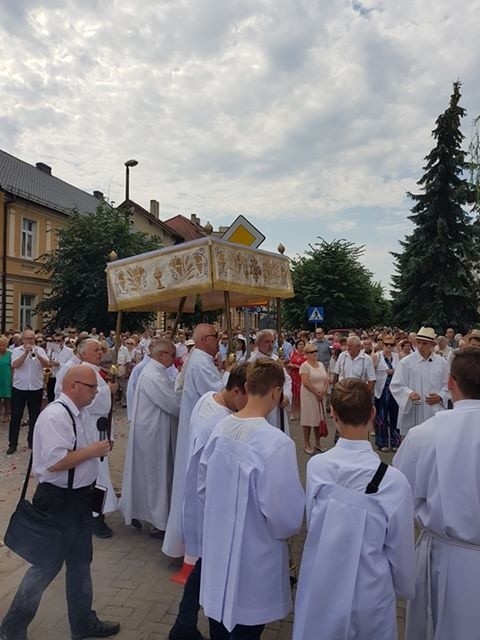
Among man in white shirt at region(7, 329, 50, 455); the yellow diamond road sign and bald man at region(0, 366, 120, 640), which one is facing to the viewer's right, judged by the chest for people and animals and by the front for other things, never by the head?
the bald man

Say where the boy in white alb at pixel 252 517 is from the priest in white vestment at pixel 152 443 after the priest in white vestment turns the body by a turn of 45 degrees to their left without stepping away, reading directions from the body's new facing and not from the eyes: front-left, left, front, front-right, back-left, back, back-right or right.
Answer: back-right

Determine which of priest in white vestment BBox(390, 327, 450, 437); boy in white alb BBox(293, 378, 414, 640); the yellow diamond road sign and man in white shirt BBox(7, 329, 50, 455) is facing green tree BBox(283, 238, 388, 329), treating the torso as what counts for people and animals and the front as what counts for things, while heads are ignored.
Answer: the boy in white alb

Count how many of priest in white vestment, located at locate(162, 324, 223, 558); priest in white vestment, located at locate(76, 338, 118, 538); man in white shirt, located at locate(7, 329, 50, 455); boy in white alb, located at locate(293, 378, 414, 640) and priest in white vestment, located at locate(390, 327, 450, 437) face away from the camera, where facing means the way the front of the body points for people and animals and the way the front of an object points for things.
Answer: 1

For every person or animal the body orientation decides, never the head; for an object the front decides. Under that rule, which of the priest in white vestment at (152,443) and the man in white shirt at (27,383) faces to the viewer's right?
the priest in white vestment

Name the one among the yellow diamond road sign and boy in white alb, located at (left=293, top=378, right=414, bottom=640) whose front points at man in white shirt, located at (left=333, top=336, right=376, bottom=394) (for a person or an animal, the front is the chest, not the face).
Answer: the boy in white alb

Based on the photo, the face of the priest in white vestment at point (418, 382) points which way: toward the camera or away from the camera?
toward the camera

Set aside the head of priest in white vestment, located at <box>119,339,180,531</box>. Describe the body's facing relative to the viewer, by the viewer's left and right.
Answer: facing to the right of the viewer

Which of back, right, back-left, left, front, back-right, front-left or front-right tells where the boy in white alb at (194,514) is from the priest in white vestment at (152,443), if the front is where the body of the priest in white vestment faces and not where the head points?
right

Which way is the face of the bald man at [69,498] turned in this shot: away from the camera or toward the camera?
toward the camera

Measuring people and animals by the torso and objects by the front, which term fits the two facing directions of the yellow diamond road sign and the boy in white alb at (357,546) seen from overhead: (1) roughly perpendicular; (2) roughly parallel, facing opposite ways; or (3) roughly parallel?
roughly parallel, facing opposite ways

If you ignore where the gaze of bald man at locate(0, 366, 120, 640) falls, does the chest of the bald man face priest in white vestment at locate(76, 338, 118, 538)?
no

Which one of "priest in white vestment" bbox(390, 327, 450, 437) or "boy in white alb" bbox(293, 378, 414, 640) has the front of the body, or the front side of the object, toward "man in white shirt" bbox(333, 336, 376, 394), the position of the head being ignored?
the boy in white alb

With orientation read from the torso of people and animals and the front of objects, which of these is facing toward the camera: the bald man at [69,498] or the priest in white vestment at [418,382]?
the priest in white vestment

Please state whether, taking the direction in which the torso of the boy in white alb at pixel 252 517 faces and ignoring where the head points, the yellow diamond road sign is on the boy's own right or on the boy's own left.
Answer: on the boy's own left

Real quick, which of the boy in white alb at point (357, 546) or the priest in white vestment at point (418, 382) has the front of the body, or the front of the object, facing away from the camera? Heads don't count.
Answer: the boy in white alb

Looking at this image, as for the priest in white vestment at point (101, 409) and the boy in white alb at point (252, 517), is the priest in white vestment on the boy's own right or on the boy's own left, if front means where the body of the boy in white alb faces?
on the boy's own left
